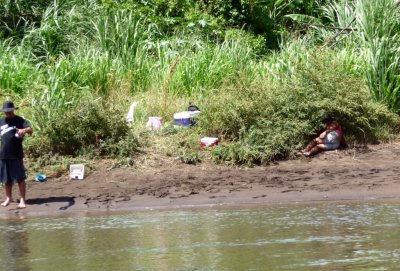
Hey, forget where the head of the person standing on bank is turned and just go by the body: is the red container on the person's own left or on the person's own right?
on the person's own left

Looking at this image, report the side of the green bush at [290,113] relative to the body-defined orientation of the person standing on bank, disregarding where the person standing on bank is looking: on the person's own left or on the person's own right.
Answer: on the person's own left

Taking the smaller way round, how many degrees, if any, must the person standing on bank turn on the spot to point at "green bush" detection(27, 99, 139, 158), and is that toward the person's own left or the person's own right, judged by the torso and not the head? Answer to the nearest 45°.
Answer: approximately 135° to the person's own left

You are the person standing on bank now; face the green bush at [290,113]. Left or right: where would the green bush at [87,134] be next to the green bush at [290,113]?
left

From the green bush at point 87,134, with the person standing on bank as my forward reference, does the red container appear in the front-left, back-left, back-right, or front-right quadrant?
back-left

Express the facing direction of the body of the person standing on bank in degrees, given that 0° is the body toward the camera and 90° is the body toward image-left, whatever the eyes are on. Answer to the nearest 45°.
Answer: approximately 0°
